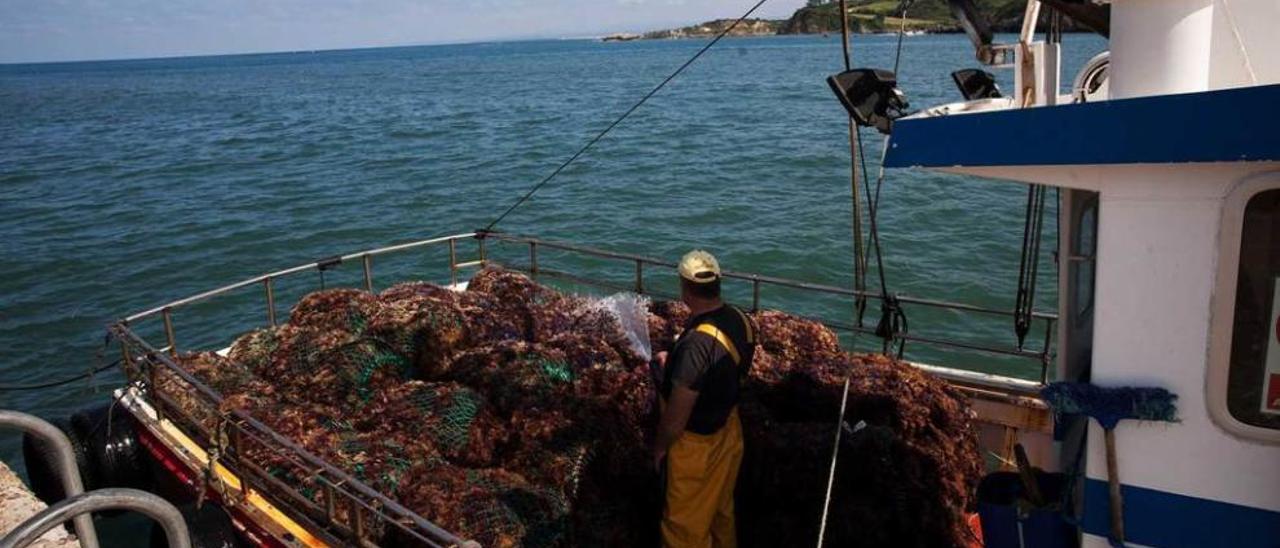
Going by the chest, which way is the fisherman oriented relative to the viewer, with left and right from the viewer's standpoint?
facing away from the viewer and to the left of the viewer

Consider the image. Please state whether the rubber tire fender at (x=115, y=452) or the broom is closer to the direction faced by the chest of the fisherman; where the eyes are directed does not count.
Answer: the rubber tire fender

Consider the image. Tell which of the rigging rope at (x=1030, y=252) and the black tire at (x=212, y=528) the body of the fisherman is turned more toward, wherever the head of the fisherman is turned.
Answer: the black tire

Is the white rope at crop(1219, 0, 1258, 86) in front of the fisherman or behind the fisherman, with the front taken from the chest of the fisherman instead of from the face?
behind

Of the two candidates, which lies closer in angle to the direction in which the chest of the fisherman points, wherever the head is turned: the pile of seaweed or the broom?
the pile of seaweed

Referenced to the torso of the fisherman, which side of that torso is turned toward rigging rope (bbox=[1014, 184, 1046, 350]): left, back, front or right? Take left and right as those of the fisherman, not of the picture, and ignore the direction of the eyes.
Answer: right
